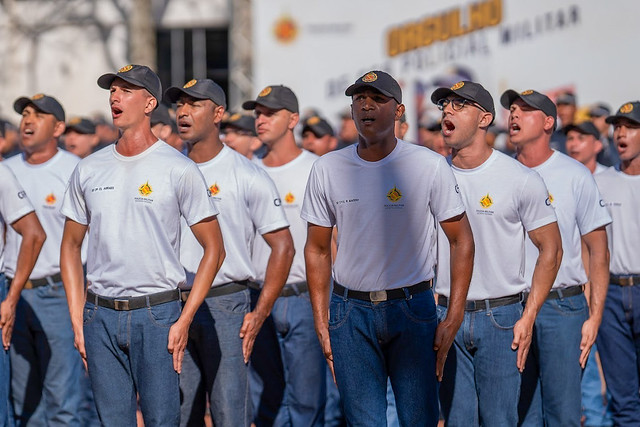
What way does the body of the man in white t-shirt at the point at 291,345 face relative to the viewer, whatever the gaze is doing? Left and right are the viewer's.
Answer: facing the viewer and to the left of the viewer

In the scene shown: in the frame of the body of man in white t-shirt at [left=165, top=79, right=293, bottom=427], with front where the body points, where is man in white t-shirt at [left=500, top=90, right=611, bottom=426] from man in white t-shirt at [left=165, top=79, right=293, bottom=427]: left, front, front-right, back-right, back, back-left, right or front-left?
back-left

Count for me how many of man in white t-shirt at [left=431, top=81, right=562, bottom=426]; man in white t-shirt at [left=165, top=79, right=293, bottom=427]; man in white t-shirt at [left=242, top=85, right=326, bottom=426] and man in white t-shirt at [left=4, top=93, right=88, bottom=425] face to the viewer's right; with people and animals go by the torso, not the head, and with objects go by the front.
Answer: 0

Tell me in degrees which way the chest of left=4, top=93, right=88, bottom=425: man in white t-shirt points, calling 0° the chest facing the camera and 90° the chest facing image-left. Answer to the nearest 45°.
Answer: approximately 45°

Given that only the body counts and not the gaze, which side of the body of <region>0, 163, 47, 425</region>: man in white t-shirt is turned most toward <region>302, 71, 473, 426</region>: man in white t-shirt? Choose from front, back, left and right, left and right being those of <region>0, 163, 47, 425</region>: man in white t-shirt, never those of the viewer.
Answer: left

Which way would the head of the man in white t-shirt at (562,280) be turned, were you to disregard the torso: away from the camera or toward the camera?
toward the camera

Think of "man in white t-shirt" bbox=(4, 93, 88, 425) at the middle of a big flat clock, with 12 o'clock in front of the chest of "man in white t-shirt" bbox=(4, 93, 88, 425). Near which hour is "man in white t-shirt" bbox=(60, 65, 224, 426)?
"man in white t-shirt" bbox=(60, 65, 224, 426) is roughly at 10 o'clock from "man in white t-shirt" bbox=(4, 93, 88, 425).

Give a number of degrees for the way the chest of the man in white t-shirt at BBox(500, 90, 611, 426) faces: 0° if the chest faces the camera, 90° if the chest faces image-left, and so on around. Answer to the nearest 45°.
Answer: approximately 45°

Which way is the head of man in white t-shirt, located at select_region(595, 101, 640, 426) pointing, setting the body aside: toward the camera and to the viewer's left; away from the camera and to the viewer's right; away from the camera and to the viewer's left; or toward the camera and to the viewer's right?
toward the camera and to the viewer's left

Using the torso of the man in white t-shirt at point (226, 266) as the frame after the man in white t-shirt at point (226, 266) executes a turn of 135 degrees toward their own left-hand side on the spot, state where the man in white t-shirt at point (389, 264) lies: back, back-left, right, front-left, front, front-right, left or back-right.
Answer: front-right

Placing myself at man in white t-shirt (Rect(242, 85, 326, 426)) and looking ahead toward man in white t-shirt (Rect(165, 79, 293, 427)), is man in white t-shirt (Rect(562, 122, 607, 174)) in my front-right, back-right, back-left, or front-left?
back-left

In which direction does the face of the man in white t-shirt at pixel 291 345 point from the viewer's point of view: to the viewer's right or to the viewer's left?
to the viewer's left

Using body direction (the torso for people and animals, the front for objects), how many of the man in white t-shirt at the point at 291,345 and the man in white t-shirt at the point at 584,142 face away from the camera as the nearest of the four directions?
0

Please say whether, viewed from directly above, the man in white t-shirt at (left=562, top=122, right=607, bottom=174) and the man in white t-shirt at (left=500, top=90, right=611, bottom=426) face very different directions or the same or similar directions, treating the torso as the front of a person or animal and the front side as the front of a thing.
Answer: same or similar directions

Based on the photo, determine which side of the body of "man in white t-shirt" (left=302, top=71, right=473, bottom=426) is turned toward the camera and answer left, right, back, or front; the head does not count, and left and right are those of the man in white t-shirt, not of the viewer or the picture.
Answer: front

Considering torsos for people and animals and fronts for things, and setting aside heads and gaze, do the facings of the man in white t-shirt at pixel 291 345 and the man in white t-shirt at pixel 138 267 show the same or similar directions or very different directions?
same or similar directions

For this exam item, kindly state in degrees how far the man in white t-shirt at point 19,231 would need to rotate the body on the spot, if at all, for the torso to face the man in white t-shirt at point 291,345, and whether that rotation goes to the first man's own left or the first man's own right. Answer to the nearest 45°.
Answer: approximately 135° to the first man's own left

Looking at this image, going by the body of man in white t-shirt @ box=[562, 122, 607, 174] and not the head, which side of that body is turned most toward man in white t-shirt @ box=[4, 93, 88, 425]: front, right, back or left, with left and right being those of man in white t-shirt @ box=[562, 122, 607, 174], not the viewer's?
front
